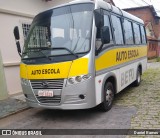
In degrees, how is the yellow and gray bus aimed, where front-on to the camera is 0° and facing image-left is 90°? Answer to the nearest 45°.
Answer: approximately 45°

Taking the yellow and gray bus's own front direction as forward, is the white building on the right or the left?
on its right
